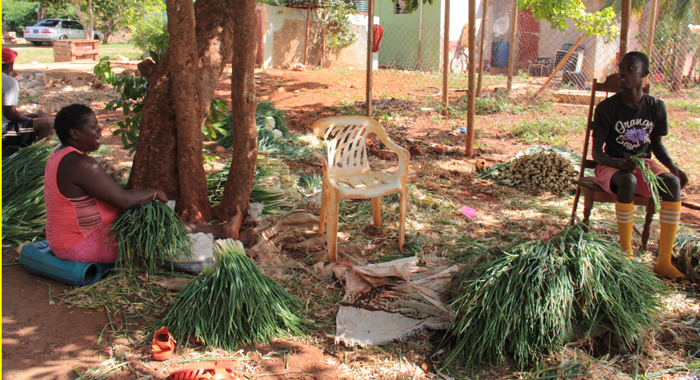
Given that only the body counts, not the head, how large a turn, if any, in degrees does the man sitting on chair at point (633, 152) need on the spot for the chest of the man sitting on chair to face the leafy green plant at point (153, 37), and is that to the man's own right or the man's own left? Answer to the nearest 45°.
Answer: approximately 180°

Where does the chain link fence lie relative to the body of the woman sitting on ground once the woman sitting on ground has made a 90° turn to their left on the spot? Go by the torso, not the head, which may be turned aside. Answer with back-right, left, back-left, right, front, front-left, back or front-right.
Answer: front-right

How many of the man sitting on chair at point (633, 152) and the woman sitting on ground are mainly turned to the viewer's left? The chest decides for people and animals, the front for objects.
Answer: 0

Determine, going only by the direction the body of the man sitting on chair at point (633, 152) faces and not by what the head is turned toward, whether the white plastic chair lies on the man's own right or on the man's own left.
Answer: on the man's own right

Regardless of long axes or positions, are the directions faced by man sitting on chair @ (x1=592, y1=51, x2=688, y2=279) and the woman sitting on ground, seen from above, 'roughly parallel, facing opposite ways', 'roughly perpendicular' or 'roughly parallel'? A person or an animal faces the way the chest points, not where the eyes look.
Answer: roughly perpendicular

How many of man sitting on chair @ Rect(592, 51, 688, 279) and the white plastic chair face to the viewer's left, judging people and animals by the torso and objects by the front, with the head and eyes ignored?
0

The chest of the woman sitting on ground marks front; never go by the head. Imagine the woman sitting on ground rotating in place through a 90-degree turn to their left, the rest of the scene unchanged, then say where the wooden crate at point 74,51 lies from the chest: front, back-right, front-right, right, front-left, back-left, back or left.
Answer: front

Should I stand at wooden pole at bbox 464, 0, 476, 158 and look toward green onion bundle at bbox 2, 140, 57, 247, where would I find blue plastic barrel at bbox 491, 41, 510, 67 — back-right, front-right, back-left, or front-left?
back-right

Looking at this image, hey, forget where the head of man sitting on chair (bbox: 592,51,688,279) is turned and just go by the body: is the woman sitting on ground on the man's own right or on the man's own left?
on the man's own right

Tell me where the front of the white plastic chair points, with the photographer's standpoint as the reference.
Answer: facing the viewer and to the right of the viewer

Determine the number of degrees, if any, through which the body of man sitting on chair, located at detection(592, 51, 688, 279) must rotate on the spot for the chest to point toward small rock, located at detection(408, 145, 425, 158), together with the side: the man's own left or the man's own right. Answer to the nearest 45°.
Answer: approximately 180°

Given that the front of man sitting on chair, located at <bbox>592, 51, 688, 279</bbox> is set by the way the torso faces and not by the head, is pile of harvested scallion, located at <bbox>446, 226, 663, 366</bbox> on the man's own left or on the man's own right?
on the man's own right

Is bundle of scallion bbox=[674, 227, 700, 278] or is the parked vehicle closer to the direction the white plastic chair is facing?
the bundle of scallion

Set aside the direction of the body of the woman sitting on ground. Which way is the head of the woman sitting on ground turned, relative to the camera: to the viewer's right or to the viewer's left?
to the viewer's right

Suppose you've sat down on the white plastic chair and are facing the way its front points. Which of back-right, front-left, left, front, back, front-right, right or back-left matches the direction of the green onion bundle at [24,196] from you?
back-right

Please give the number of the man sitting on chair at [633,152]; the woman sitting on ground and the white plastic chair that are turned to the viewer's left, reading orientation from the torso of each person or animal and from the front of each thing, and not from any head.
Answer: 0

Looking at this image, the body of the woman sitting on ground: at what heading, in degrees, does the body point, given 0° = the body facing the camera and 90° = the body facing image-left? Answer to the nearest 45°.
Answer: approximately 270°

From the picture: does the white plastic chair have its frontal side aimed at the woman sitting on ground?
no
